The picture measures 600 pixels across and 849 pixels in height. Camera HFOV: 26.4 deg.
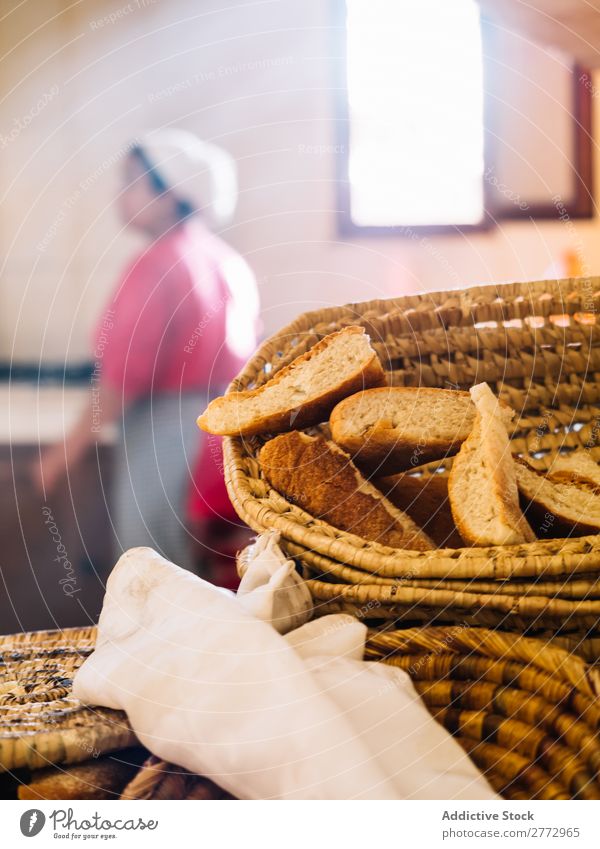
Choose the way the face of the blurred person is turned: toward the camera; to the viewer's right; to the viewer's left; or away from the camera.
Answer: to the viewer's left

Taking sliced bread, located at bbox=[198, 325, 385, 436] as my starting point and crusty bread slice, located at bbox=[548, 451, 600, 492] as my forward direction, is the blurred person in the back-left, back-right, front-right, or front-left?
back-left

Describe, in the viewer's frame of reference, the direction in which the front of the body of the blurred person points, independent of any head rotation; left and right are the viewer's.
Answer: facing to the left of the viewer
